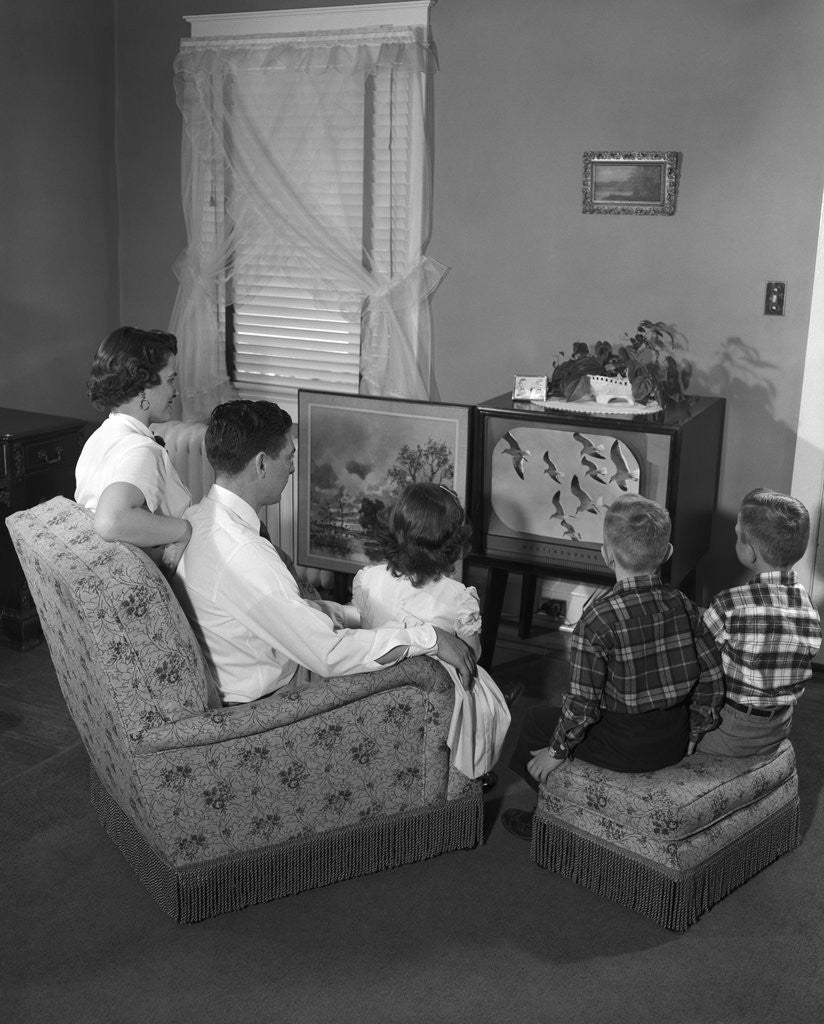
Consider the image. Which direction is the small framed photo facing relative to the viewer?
toward the camera

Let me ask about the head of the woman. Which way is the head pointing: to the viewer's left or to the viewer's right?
to the viewer's right

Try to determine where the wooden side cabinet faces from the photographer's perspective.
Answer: facing the viewer and to the right of the viewer

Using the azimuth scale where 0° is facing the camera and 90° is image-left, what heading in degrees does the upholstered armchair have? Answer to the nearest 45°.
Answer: approximately 225°

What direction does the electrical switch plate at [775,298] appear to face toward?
toward the camera

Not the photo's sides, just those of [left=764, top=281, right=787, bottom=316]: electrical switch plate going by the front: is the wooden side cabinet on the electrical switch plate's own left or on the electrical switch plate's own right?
on the electrical switch plate's own right

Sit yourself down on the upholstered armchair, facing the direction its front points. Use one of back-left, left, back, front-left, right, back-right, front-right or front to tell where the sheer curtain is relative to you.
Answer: front-left

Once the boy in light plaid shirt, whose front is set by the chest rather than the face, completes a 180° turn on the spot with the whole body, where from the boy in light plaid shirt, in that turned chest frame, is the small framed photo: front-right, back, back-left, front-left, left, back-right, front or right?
back

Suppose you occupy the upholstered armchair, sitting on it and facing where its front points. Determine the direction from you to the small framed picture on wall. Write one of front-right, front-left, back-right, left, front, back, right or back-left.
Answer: front

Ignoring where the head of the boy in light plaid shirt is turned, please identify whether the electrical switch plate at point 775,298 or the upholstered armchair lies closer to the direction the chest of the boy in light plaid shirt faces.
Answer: the electrical switch plate

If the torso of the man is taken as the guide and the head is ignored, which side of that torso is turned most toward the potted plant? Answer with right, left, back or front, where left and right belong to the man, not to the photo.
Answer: front

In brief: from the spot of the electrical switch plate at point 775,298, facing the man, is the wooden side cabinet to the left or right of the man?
right

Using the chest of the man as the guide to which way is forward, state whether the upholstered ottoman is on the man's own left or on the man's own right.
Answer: on the man's own right

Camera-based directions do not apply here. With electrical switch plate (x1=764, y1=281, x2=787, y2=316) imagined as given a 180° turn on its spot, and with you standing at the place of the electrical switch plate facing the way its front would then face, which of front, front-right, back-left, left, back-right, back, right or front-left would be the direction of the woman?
back-left

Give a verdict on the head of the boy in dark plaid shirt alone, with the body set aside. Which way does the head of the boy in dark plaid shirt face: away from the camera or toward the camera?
away from the camera

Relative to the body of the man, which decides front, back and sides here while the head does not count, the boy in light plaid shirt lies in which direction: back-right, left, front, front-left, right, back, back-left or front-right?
front-right

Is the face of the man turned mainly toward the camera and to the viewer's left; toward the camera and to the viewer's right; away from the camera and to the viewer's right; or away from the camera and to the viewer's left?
away from the camera and to the viewer's right
